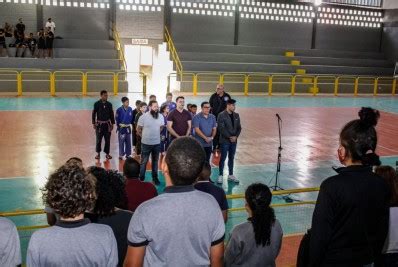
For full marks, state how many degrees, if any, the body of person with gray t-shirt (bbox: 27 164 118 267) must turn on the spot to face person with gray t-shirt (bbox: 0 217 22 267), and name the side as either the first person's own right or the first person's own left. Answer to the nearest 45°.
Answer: approximately 45° to the first person's own left

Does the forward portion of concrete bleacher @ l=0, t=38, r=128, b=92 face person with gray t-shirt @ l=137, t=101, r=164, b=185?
yes

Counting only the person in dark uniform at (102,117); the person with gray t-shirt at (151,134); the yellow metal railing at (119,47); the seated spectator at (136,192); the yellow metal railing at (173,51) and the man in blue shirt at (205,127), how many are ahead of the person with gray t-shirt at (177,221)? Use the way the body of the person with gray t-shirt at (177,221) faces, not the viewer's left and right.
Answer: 6

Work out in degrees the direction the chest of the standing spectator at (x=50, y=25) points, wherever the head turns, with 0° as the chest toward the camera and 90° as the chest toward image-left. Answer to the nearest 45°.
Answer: approximately 315°

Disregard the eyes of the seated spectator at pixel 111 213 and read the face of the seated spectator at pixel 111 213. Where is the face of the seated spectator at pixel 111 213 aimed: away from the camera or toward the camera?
away from the camera

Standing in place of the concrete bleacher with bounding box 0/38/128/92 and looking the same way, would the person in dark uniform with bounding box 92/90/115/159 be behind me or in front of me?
in front

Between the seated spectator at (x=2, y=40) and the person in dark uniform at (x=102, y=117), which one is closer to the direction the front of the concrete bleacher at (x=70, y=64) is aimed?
the person in dark uniform

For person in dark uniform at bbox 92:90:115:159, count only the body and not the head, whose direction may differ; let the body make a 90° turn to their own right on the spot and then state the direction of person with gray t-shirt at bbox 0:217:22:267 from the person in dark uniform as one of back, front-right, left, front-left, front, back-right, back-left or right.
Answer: left

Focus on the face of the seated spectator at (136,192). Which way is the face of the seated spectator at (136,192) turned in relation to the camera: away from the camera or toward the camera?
away from the camera

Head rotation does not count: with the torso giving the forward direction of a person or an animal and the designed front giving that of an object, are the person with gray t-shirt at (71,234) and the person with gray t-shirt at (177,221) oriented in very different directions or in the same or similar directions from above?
same or similar directions

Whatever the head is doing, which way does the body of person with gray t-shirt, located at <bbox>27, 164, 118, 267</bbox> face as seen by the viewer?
away from the camera

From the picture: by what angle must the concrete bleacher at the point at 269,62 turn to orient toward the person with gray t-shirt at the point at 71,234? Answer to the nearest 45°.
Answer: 0° — it already faces them

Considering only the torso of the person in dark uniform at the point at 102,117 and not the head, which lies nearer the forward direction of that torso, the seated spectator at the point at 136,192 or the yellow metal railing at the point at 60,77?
the seated spectator

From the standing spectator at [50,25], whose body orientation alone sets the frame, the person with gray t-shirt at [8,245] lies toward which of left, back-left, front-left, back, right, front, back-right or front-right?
front-right

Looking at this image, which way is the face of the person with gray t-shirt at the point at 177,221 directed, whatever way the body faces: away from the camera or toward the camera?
away from the camera

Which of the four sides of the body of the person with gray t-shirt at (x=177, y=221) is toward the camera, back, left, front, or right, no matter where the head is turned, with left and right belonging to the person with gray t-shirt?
back

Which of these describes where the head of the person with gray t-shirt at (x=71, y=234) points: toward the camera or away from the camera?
away from the camera

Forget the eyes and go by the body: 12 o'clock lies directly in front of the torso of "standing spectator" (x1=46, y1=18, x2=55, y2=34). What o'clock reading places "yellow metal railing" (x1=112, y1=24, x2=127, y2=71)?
The yellow metal railing is roughly at 10 o'clock from the standing spectator.

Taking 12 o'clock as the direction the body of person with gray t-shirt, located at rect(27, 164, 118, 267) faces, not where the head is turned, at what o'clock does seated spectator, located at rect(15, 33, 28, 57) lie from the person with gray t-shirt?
The seated spectator is roughly at 12 o'clock from the person with gray t-shirt.

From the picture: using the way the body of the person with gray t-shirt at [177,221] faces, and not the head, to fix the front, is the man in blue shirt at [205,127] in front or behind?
in front

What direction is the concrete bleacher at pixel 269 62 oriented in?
toward the camera

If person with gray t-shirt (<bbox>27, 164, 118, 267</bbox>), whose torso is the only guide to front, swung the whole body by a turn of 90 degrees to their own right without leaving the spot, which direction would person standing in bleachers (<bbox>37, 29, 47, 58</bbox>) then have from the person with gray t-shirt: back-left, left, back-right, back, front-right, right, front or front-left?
left

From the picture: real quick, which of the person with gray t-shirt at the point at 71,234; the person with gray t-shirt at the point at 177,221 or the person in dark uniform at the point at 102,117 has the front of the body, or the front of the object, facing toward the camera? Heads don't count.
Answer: the person in dark uniform

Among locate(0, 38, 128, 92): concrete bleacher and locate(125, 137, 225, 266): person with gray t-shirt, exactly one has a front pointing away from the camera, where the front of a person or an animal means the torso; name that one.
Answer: the person with gray t-shirt
